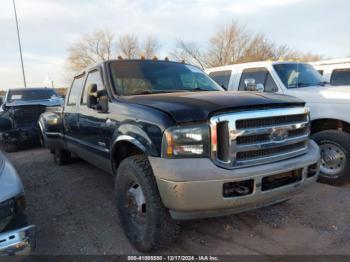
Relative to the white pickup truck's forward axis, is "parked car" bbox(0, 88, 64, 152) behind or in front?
behind

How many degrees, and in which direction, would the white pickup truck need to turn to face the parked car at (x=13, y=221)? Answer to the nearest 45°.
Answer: approximately 90° to its right

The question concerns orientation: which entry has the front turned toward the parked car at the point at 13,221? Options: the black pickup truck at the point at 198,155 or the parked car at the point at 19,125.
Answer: the parked car at the point at 19,125

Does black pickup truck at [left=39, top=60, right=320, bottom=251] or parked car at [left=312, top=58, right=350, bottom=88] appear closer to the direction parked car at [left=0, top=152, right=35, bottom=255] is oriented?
the black pickup truck

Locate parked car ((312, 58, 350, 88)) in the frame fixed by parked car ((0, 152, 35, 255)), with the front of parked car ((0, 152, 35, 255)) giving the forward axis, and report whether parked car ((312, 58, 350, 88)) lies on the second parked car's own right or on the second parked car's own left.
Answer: on the second parked car's own left

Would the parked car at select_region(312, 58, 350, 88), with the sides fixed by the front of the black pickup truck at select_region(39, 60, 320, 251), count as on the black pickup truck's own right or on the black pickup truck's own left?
on the black pickup truck's own left

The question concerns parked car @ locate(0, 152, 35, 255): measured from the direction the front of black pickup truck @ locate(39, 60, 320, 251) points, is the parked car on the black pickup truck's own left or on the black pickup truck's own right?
on the black pickup truck's own right

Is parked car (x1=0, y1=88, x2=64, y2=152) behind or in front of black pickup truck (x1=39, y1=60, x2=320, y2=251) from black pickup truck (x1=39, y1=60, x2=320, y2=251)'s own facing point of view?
behind

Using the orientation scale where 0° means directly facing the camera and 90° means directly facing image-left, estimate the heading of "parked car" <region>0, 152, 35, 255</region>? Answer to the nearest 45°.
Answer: approximately 315°

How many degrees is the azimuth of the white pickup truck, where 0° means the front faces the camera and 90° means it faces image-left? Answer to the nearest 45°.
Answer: approximately 315°
